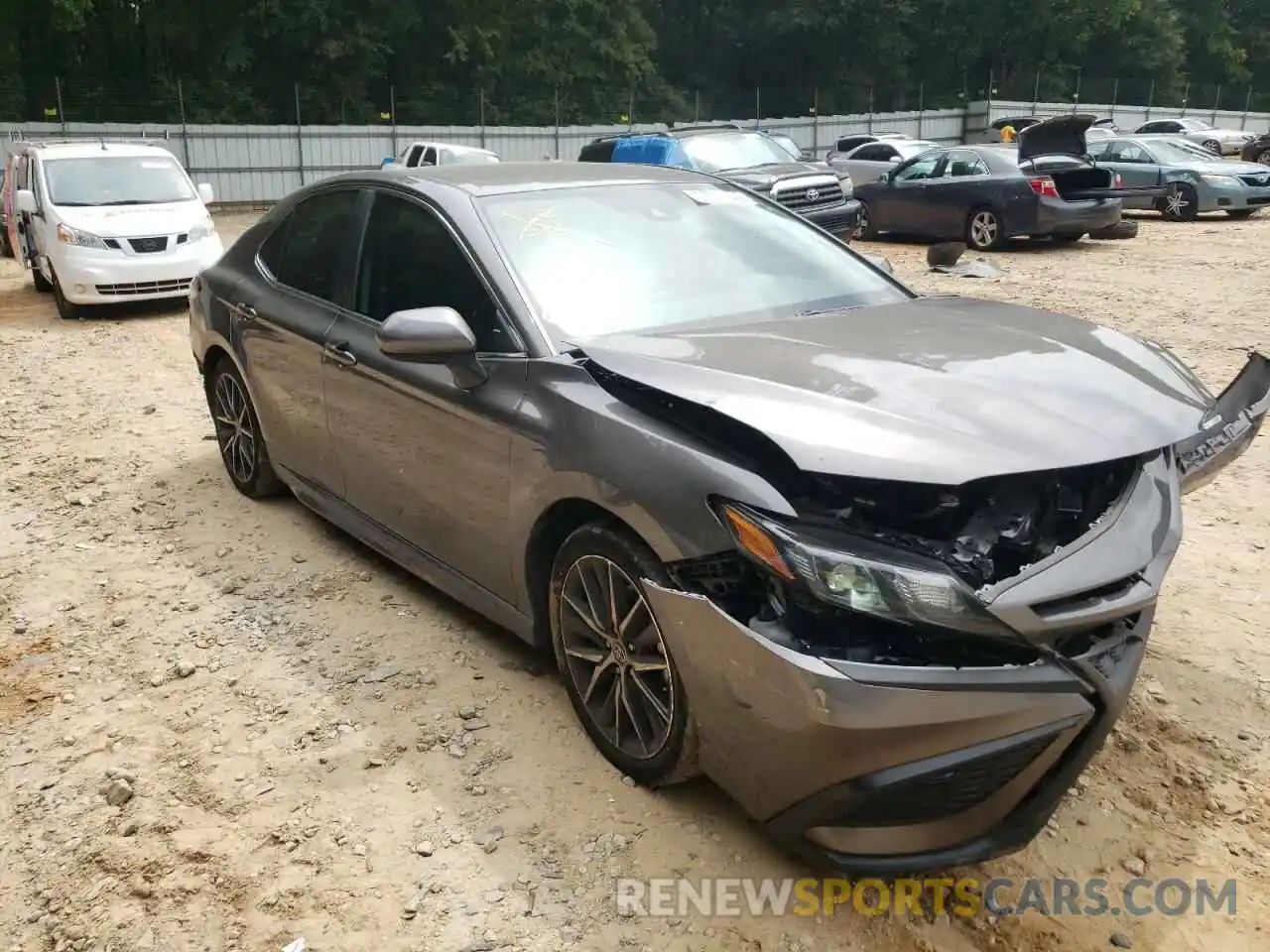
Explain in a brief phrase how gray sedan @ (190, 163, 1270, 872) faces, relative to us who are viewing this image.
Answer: facing the viewer and to the right of the viewer

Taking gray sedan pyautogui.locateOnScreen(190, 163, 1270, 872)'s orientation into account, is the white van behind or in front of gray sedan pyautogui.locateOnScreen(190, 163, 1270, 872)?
behind
